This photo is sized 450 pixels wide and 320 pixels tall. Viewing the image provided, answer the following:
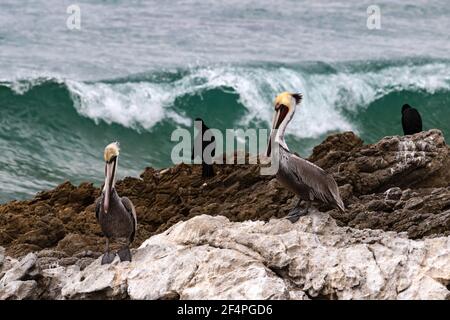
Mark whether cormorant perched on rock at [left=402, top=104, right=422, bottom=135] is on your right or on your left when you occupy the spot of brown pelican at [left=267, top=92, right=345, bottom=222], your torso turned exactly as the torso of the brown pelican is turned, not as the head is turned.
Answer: on your right

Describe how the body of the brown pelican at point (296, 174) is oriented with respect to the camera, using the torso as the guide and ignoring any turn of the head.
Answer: to the viewer's left

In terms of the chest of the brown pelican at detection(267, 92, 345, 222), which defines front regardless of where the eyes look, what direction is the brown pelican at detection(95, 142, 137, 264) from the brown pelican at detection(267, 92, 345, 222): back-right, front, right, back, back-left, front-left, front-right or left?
front

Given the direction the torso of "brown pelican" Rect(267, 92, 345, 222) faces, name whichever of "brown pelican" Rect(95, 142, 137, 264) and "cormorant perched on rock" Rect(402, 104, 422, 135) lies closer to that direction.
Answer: the brown pelican
